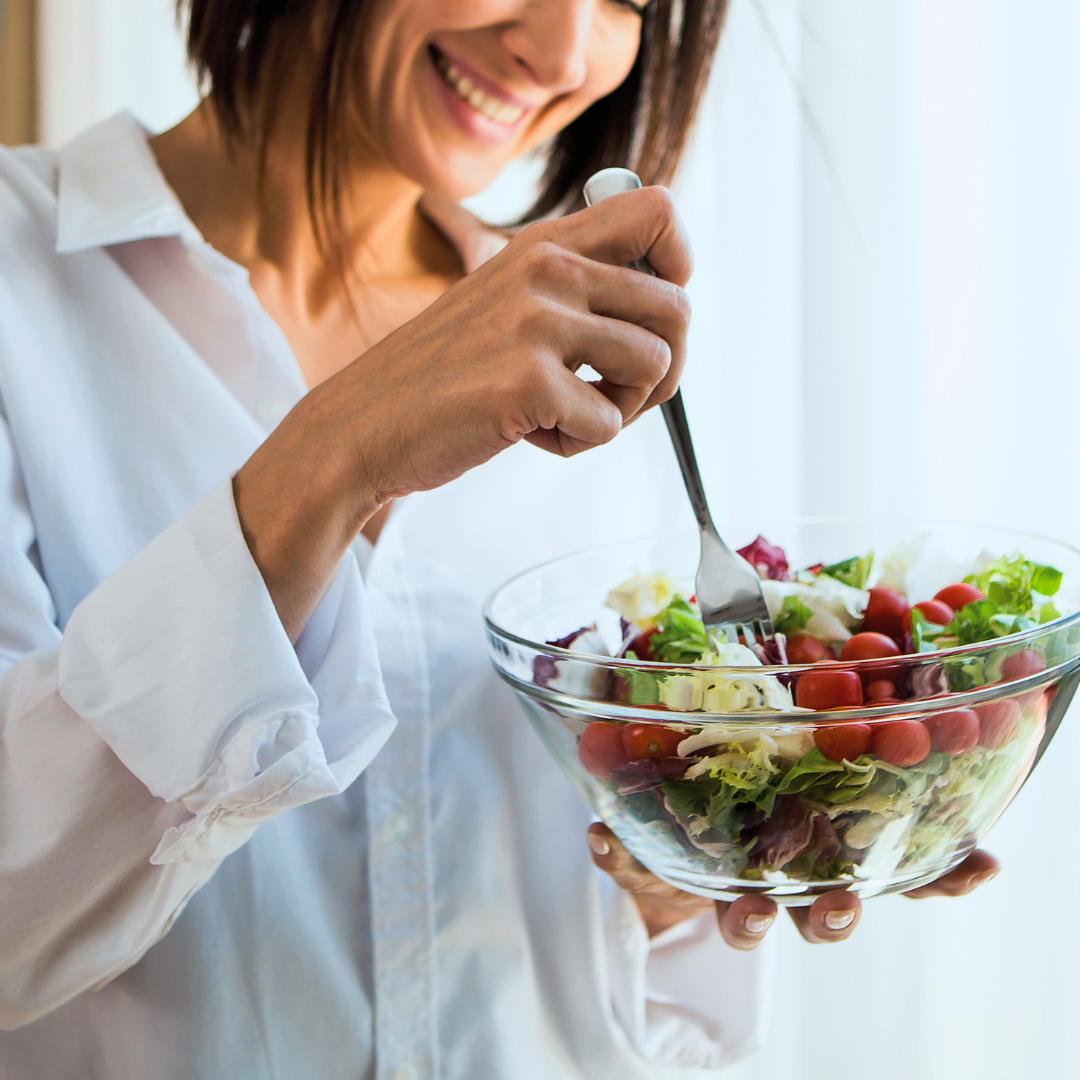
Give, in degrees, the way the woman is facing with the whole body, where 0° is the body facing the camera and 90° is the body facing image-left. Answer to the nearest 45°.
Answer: approximately 315°
